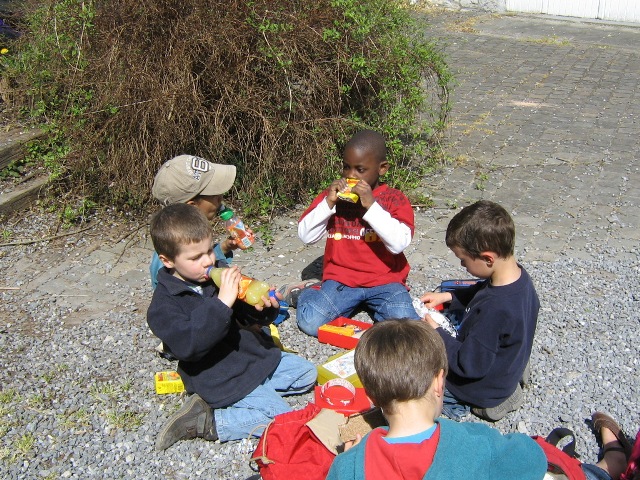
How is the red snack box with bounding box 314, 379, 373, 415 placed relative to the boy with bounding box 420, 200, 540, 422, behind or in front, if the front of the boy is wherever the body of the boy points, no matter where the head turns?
in front

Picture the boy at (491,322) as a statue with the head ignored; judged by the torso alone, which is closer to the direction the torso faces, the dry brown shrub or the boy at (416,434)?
the dry brown shrub

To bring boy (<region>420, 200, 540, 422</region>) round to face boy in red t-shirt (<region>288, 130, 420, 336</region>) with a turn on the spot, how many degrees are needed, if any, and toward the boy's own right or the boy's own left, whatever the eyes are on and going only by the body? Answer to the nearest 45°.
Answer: approximately 45° to the boy's own right

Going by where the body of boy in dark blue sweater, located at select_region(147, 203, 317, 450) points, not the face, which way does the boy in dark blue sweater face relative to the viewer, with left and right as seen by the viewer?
facing to the right of the viewer

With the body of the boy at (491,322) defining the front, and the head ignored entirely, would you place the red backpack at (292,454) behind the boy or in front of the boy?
in front

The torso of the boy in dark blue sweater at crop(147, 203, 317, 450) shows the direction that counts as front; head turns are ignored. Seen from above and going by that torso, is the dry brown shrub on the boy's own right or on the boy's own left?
on the boy's own left

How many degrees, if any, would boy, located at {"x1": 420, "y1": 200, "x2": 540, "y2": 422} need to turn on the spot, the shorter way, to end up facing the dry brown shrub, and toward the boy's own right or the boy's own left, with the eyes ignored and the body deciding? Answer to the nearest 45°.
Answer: approximately 45° to the boy's own right

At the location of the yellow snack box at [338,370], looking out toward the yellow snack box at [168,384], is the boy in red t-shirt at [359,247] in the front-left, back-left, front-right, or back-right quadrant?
back-right

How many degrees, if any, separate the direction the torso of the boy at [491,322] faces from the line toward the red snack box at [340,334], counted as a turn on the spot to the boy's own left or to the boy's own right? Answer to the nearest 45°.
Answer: approximately 45° to the boy's own right

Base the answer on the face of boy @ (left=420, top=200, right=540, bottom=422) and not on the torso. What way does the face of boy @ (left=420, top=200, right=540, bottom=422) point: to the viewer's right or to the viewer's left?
to the viewer's left

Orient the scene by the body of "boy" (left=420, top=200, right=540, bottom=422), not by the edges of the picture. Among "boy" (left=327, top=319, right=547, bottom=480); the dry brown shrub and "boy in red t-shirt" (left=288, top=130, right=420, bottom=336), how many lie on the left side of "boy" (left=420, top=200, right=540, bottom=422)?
1

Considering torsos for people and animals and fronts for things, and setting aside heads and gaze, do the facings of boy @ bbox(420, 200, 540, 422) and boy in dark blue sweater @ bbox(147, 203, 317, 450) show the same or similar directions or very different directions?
very different directions

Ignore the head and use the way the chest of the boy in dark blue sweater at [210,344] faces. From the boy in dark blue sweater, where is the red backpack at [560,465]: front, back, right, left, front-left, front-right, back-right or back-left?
front-right

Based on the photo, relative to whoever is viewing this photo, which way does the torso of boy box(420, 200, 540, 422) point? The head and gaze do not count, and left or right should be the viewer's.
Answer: facing to the left of the viewer

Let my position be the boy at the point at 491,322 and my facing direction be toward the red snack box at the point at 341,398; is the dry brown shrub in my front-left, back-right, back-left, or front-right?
front-right

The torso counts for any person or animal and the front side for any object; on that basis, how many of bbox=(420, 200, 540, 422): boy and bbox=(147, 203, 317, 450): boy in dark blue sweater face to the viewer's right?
1
